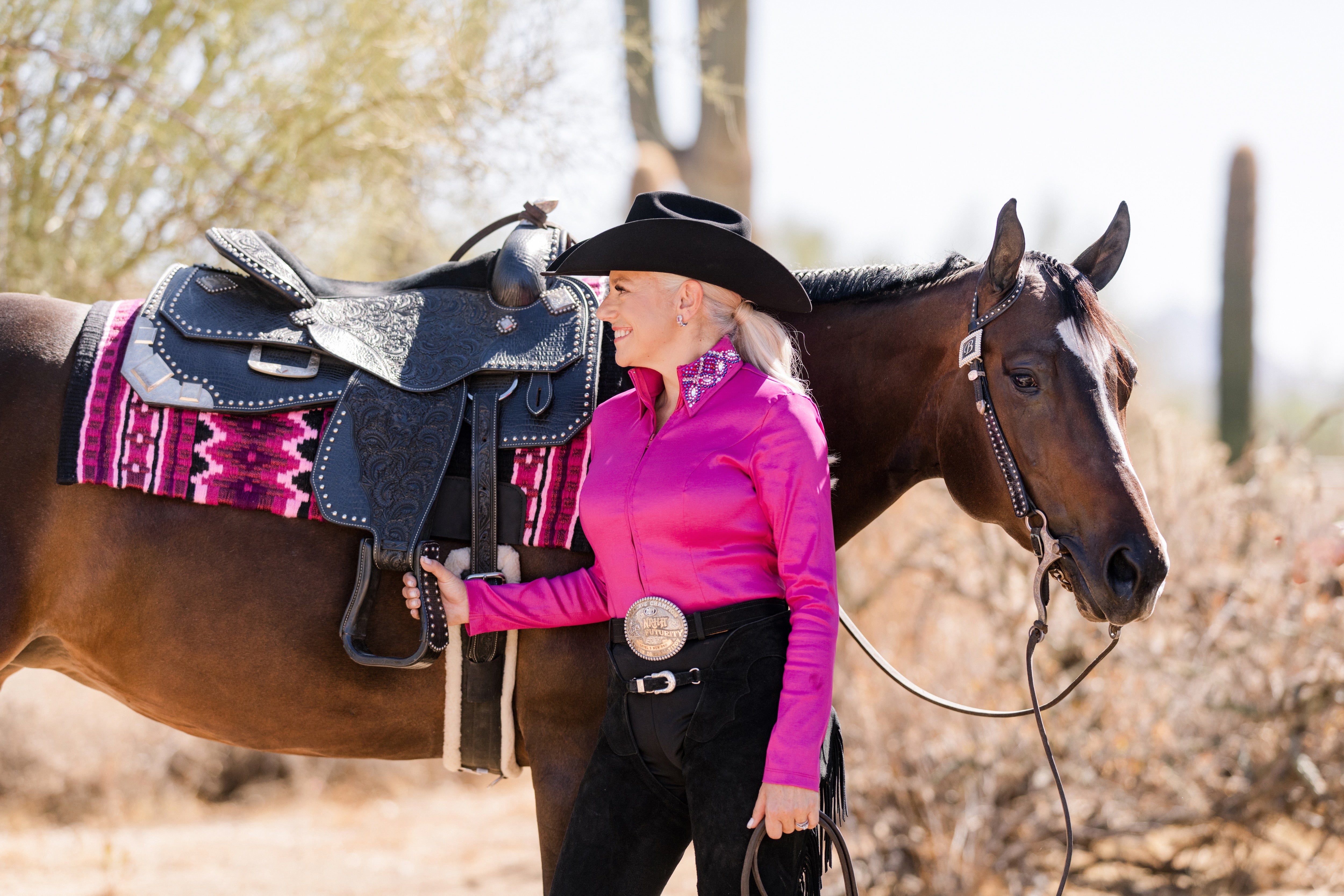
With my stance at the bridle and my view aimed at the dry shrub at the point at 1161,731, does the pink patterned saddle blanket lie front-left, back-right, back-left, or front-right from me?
back-left

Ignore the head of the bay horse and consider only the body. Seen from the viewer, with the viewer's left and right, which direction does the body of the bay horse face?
facing to the right of the viewer

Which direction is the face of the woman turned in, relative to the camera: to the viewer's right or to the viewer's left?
to the viewer's left

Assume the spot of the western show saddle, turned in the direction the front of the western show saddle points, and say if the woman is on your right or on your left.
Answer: on your right

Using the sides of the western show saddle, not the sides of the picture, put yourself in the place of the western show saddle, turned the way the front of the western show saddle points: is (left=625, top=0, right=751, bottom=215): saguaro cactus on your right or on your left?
on your left

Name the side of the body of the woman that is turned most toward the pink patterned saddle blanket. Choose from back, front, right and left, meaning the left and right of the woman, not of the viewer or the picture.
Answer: right

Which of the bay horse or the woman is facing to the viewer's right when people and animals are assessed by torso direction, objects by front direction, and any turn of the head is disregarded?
the bay horse

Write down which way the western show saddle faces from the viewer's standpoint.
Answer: facing to the right of the viewer

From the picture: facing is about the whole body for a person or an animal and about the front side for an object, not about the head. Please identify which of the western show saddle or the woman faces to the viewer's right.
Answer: the western show saddle

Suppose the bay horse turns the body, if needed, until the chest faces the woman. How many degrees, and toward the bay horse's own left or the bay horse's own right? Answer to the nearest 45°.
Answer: approximately 45° to the bay horse's own right
